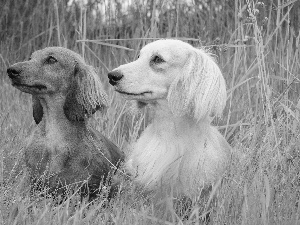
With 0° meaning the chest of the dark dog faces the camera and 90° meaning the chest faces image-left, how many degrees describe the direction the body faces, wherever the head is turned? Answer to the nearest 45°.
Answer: approximately 45°

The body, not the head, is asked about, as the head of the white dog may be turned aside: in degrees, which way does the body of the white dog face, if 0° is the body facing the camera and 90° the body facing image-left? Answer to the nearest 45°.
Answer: approximately 45°

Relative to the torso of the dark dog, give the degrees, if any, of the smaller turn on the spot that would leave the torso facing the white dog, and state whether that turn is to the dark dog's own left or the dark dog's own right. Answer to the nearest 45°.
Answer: approximately 90° to the dark dog's own left

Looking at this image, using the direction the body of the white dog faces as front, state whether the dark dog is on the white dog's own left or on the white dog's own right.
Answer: on the white dog's own right

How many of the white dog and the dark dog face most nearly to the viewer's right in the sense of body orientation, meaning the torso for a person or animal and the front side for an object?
0
